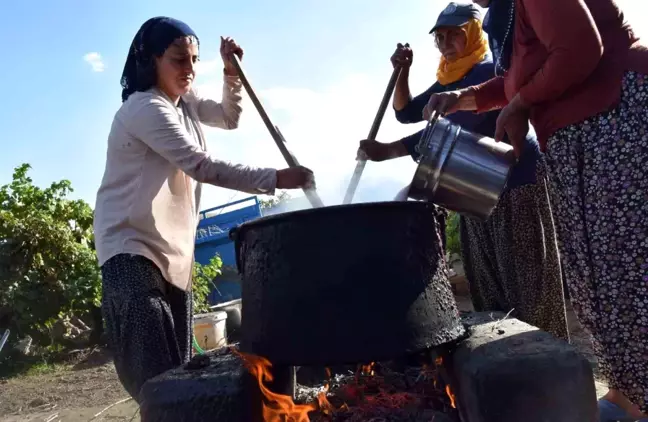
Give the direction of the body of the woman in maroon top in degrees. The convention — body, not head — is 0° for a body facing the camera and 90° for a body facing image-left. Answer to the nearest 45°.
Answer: approximately 90°

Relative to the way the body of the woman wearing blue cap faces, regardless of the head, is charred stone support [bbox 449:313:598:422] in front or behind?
in front

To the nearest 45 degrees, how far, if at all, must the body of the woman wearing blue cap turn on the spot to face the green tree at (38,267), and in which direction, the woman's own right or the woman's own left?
approximately 90° to the woman's own right

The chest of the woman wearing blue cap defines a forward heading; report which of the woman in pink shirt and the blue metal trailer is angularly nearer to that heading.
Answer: the woman in pink shirt

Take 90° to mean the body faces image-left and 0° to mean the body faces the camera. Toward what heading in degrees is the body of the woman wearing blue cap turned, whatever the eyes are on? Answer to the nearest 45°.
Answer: approximately 45°

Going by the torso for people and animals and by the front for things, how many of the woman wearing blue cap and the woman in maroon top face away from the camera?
0

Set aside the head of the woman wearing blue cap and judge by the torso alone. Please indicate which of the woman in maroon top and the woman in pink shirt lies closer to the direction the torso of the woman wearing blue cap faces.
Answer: the woman in pink shirt

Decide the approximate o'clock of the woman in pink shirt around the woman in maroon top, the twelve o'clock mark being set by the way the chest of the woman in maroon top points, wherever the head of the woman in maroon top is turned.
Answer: The woman in pink shirt is roughly at 12 o'clock from the woman in maroon top.

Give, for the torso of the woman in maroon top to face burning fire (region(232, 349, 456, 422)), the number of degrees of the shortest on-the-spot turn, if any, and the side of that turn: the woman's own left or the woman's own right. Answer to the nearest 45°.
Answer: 0° — they already face it

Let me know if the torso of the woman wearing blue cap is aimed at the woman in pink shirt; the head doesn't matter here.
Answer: yes
